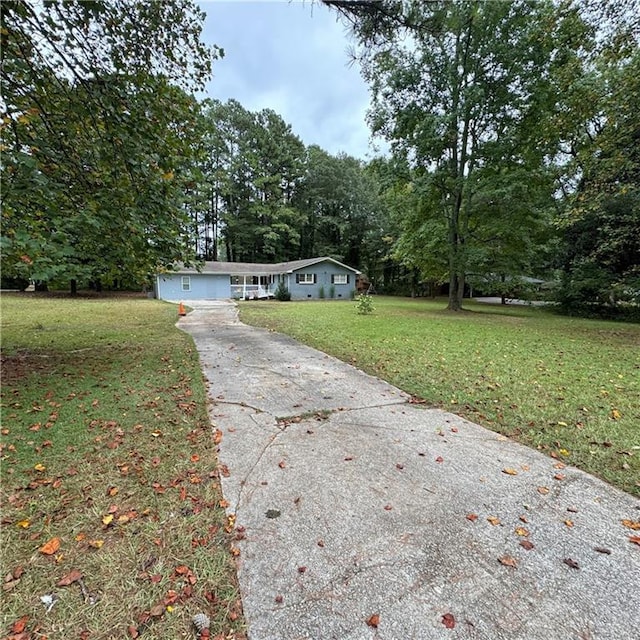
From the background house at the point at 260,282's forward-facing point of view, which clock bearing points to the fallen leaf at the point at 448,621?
The fallen leaf is roughly at 12 o'clock from the background house.

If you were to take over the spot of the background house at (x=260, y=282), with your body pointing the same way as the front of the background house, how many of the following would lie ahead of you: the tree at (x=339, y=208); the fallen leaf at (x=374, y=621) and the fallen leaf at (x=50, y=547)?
2

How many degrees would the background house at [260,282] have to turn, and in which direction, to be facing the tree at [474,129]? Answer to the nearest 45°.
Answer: approximately 45° to its left

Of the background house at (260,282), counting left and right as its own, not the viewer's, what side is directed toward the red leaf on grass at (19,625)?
front

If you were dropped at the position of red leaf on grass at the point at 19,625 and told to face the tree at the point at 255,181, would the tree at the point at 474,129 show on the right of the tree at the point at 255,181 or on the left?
right

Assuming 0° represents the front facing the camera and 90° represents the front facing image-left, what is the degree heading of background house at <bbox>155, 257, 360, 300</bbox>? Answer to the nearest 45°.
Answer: approximately 0°

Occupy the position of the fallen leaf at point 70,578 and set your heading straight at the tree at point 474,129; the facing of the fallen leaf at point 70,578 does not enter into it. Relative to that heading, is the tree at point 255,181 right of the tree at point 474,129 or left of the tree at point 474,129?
left

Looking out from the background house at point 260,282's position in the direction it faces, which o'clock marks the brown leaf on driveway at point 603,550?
The brown leaf on driveway is roughly at 12 o'clock from the background house.

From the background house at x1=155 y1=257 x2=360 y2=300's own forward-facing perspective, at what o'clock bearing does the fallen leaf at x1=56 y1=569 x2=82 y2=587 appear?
The fallen leaf is roughly at 12 o'clock from the background house.

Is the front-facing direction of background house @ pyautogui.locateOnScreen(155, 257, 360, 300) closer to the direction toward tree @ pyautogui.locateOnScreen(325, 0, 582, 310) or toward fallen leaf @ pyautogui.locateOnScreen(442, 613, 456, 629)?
the fallen leaf

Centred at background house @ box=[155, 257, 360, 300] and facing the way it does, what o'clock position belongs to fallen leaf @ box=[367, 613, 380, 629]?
The fallen leaf is roughly at 12 o'clock from the background house.

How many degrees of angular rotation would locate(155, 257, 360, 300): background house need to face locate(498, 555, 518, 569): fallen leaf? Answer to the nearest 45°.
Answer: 0° — it already faces it

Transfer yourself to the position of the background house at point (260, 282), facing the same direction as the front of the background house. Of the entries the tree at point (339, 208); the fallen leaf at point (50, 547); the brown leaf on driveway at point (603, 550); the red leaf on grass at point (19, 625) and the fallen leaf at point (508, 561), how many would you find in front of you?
4

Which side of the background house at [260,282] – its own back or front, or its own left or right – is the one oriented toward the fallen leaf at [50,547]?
front
